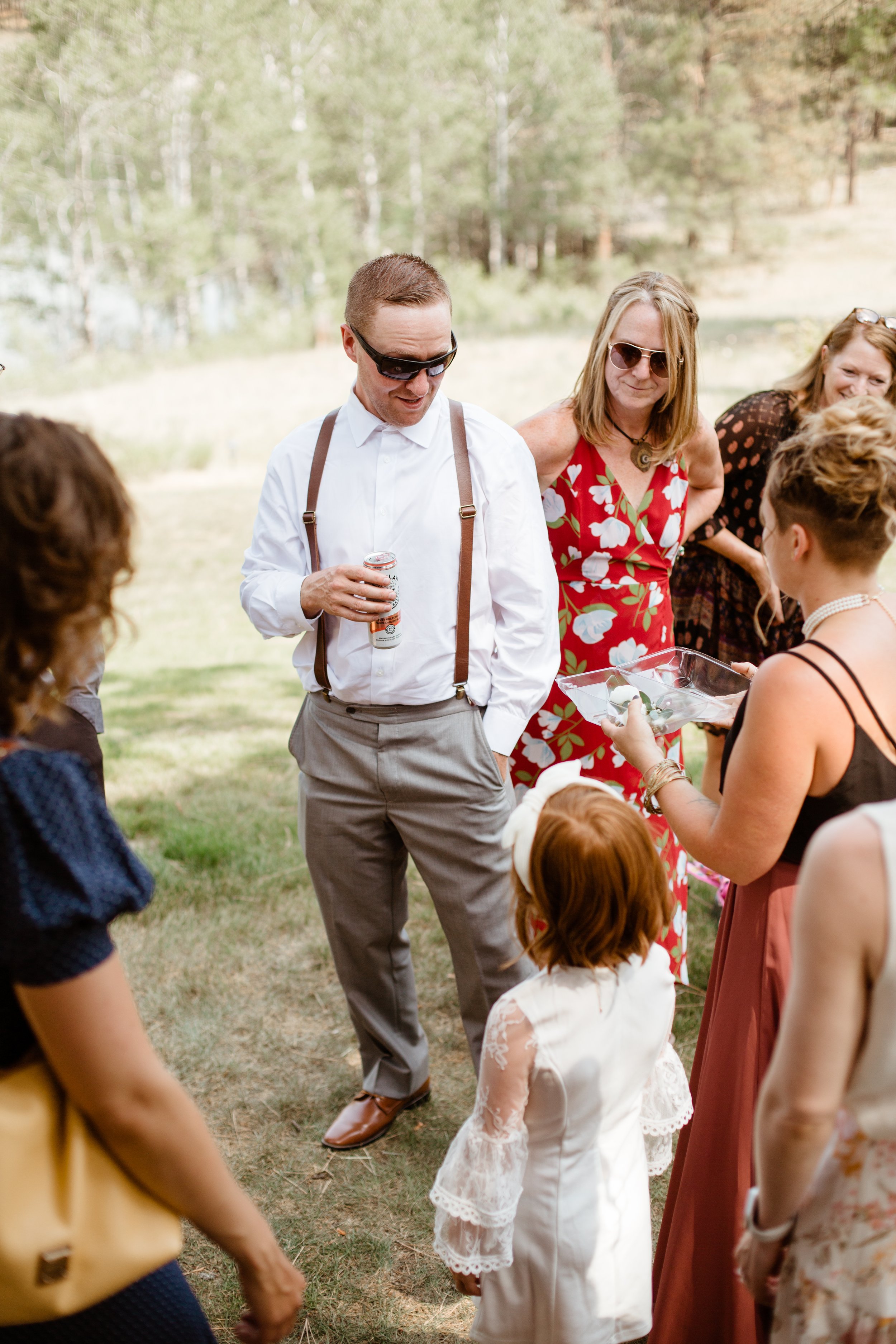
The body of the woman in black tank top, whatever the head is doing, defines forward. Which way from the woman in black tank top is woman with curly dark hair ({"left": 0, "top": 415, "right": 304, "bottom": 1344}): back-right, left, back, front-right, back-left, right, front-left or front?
left

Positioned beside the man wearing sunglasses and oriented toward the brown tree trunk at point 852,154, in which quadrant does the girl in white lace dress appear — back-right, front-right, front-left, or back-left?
back-right

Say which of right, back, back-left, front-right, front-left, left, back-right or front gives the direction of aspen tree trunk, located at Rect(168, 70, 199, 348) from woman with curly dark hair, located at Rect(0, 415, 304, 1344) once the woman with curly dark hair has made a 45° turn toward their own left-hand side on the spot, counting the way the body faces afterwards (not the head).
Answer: front

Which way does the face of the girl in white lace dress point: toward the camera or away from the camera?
away from the camera

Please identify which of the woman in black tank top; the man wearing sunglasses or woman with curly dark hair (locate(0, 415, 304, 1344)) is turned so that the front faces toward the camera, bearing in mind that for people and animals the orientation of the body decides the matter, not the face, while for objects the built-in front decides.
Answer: the man wearing sunglasses

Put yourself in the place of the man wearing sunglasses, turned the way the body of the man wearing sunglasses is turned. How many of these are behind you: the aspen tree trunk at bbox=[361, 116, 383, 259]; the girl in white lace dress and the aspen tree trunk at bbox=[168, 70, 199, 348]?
2

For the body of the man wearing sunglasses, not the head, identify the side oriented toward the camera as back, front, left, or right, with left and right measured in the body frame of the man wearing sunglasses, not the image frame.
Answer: front

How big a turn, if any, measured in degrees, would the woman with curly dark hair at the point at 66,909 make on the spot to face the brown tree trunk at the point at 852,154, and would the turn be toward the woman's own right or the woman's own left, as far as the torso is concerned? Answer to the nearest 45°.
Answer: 0° — they already face it

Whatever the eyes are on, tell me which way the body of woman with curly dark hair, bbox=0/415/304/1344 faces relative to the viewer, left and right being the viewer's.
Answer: facing away from the viewer and to the right of the viewer

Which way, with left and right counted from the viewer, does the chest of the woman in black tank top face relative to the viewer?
facing away from the viewer and to the left of the viewer

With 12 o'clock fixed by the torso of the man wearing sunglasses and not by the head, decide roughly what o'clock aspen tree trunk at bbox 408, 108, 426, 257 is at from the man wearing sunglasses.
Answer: The aspen tree trunk is roughly at 6 o'clock from the man wearing sunglasses.

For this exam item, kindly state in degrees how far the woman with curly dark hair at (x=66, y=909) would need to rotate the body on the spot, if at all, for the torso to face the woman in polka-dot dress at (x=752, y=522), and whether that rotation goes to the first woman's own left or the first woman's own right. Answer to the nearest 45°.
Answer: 0° — they already face them
